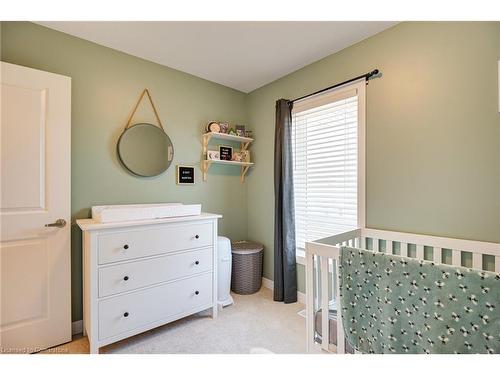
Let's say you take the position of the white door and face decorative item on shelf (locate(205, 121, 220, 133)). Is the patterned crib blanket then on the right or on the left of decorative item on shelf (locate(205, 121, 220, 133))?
right

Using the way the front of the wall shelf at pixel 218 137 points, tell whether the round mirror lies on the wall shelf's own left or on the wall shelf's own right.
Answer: on the wall shelf's own right

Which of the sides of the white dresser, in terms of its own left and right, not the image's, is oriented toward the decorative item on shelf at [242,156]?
left

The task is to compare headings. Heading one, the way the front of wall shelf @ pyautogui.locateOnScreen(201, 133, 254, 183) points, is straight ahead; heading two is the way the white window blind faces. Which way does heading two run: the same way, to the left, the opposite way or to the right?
to the right
